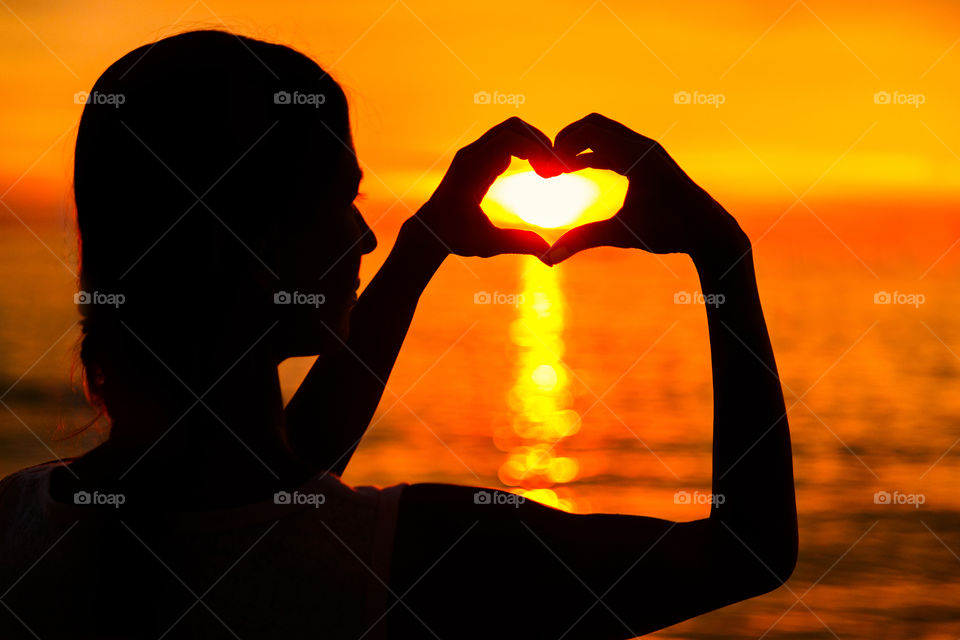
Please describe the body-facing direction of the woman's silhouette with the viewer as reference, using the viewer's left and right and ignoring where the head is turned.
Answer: facing away from the viewer and to the right of the viewer
